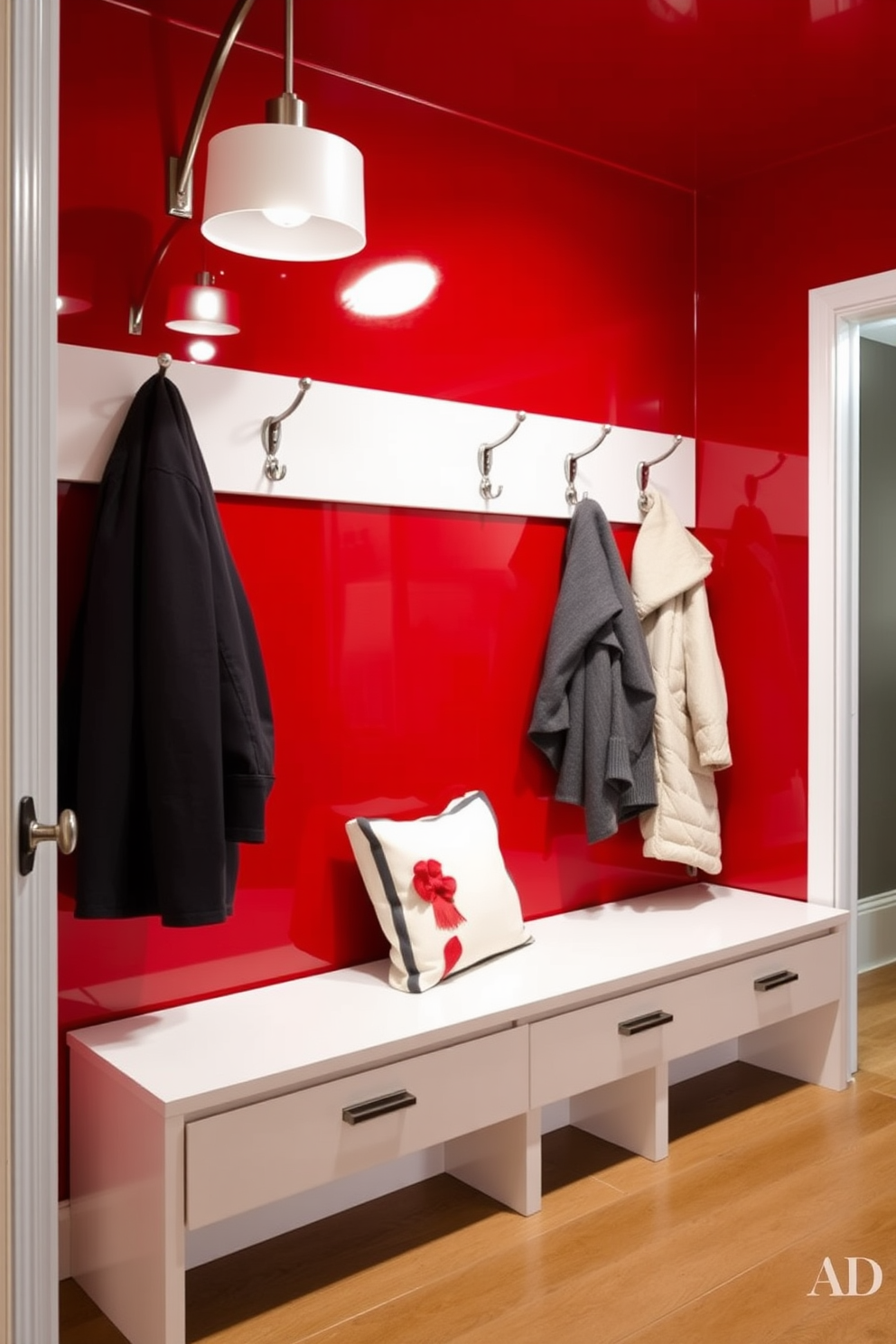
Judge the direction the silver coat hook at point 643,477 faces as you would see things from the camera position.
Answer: facing the viewer and to the right of the viewer

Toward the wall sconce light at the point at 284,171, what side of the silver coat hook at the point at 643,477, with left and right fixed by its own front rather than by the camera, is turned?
right

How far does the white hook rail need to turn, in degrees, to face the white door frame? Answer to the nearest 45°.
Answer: approximately 45° to its left

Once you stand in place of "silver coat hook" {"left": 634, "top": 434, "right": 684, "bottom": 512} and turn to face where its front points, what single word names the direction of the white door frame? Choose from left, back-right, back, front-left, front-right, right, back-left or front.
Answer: front-left

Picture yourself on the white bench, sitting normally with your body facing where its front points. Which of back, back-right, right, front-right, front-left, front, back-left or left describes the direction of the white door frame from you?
left

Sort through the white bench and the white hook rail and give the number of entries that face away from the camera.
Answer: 0

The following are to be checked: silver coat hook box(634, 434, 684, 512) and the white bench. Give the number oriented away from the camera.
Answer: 0

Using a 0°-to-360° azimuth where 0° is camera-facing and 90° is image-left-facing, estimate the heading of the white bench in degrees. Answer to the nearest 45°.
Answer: approximately 315°
